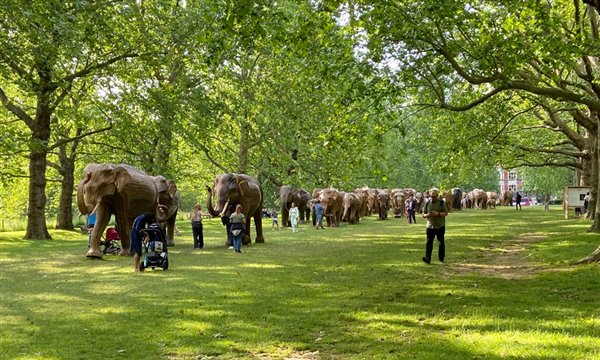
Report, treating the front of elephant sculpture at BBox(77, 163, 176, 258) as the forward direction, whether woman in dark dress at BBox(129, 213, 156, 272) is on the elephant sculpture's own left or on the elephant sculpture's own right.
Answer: on the elephant sculpture's own left

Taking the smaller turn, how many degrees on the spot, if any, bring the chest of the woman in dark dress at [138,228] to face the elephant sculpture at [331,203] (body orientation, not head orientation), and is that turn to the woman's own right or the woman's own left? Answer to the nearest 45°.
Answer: approximately 45° to the woman's own left

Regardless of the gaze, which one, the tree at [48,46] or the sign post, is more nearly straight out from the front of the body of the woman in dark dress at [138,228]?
the sign post

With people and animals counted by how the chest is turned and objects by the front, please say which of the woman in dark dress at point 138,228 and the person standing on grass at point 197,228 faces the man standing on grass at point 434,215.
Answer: the woman in dark dress

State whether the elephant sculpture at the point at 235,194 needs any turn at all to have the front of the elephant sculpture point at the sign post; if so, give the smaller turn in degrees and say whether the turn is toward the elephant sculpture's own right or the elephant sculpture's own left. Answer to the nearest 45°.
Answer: approximately 180°

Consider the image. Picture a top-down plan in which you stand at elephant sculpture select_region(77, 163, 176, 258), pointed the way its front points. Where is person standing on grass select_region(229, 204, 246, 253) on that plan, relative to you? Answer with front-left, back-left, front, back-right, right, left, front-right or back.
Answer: back-left

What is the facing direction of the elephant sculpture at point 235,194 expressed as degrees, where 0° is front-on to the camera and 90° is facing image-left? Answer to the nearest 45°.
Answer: approximately 45°

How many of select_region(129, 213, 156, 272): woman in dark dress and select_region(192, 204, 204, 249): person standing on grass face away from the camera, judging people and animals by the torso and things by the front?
1

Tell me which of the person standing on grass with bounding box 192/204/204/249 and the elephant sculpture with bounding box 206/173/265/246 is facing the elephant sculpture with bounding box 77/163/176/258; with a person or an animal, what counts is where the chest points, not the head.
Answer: the elephant sculpture with bounding box 206/173/265/246

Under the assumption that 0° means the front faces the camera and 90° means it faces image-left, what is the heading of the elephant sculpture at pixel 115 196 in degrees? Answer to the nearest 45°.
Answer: approximately 45°
